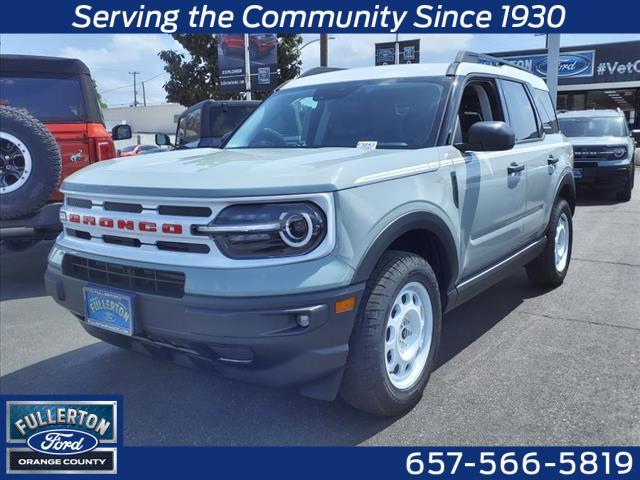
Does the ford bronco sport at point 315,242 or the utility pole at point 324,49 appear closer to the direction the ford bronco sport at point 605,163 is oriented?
the ford bronco sport

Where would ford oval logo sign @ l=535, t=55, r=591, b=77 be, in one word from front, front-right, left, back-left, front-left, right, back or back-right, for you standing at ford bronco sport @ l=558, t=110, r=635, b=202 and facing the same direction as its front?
back

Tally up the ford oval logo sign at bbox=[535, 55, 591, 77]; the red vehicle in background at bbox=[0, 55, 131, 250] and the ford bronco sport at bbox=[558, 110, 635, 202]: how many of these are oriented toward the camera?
2

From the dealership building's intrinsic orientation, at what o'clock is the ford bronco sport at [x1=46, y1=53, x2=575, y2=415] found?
The ford bronco sport is roughly at 12 o'clock from the dealership building.

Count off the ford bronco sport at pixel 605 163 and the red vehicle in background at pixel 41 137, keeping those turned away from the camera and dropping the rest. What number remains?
1

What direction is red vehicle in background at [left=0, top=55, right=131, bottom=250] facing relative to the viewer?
away from the camera

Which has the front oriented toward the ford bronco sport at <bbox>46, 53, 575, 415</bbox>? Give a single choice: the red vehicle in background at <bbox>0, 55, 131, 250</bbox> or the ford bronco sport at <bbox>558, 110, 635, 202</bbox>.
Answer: the ford bronco sport at <bbox>558, 110, 635, 202</bbox>

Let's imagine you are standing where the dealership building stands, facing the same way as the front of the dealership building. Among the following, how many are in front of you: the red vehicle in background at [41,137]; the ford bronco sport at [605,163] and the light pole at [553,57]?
3

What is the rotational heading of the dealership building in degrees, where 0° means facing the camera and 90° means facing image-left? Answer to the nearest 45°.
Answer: approximately 0°

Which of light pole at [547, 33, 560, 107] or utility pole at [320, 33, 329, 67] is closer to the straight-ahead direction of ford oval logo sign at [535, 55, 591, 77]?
the light pole
